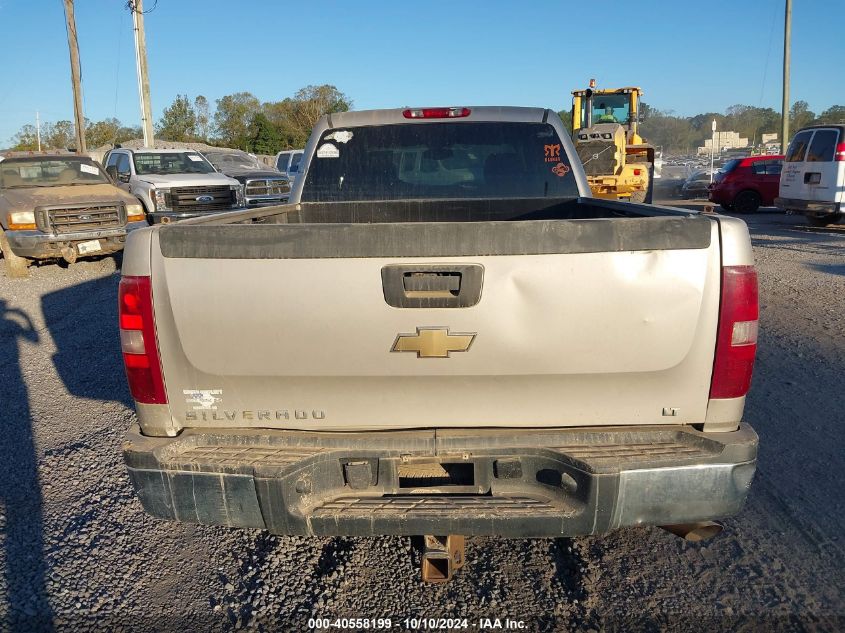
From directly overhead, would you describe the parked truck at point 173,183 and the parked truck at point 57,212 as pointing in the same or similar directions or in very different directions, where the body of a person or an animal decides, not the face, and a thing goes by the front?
same or similar directions

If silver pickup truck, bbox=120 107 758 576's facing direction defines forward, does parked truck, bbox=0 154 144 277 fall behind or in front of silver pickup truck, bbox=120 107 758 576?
in front

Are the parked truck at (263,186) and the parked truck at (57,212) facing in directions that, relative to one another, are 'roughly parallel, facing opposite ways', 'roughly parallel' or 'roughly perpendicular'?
roughly parallel

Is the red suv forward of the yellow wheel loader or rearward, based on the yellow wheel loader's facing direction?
forward

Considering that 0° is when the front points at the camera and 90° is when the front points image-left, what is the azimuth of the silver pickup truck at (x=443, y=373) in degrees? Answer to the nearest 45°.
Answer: approximately 180°

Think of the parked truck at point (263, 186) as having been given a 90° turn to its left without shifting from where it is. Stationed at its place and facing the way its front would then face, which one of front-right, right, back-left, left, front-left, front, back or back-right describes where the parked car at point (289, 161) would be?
front-left

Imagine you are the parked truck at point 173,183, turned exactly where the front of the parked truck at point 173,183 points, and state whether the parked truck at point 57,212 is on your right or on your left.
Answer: on your right

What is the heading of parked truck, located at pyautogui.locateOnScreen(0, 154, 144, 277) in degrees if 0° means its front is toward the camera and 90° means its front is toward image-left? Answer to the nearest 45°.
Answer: approximately 315°
